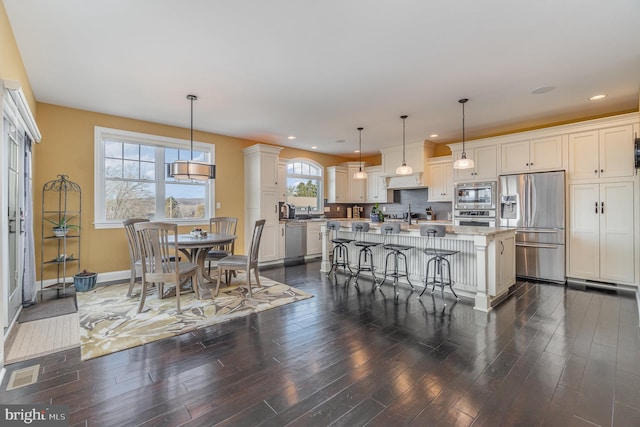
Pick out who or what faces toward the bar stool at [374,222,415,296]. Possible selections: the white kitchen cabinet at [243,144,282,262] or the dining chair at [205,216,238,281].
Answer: the white kitchen cabinet

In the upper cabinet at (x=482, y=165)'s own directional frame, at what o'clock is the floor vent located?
The floor vent is roughly at 1 o'clock from the upper cabinet.

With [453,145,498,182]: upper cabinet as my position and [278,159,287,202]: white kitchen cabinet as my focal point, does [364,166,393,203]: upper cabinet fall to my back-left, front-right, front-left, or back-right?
front-right

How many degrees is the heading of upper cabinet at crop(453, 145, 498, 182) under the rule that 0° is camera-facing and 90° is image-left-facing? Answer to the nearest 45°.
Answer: approximately 0°

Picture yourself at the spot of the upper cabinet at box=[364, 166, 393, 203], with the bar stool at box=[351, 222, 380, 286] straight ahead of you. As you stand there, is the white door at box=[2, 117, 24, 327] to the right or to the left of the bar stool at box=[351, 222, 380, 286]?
right

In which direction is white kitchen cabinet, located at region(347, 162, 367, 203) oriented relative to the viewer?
toward the camera

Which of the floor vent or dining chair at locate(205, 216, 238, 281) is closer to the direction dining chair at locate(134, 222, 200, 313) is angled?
the dining chair

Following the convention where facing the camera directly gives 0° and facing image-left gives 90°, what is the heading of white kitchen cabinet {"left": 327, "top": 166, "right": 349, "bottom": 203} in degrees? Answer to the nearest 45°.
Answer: approximately 315°

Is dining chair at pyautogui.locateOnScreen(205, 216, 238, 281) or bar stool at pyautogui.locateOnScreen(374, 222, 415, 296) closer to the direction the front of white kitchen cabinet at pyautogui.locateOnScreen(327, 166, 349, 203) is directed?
the bar stool

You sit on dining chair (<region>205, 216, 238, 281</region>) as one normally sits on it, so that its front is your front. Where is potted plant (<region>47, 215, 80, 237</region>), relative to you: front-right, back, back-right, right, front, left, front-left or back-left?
front-right

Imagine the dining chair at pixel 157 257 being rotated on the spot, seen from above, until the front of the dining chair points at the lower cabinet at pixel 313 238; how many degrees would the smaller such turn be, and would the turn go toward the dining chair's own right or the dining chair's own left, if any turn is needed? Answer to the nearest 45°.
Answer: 0° — it already faces it

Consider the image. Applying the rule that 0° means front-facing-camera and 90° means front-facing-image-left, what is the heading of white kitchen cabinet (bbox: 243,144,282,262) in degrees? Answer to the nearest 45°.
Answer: approximately 315°

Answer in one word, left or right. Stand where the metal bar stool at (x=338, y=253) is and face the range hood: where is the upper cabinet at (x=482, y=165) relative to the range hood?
right

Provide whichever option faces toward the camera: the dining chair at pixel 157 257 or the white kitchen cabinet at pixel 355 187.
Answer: the white kitchen cabinet

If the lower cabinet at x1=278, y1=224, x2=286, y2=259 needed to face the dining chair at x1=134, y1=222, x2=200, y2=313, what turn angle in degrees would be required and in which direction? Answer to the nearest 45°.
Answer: approximately 90° to its right

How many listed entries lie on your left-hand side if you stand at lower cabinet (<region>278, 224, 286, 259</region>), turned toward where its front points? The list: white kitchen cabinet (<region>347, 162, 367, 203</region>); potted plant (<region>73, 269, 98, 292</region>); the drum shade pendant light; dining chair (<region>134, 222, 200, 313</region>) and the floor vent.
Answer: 1

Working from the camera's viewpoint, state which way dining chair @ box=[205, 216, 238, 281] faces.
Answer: facing the viewer and to the left of the viewer
